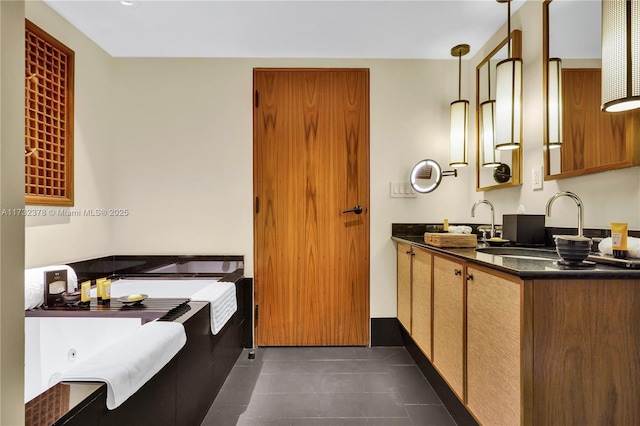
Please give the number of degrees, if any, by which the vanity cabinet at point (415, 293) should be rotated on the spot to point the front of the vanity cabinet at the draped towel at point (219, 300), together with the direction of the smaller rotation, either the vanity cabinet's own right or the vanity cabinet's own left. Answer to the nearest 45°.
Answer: approximately 45° to the vanity cabinet's own left

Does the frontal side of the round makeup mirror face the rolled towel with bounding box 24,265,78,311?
yes

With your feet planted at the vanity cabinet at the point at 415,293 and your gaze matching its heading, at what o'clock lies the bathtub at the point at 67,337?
The bathtub is roughly at 11 o'clock from the vanity cabinet.

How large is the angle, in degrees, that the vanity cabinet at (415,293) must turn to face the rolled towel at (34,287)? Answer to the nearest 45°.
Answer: approximately 45° to its left

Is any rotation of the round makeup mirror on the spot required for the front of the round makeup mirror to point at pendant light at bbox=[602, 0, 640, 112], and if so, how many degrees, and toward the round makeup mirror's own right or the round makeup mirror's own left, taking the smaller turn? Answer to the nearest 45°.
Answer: approximately 90° to the round makeup mirror's own left

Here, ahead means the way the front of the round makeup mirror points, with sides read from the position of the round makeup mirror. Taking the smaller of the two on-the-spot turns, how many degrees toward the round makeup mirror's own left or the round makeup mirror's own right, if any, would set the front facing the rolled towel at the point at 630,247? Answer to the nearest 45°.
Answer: approximately 90° to the round makeup mirror's own left

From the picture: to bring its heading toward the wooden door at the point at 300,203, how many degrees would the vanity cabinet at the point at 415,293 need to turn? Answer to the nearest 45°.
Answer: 0° — it already faces it

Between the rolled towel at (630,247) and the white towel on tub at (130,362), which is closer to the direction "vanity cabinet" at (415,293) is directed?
the white towel on tub

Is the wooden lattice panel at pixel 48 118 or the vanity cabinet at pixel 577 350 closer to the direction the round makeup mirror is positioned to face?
the wooden lattice panel

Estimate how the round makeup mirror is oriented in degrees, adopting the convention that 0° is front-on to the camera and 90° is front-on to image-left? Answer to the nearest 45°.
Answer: approximately 45°

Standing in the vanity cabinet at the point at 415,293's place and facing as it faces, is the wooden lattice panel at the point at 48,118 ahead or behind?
ahead

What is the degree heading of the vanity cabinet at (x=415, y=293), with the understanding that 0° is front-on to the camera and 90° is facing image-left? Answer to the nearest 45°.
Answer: approximately 90°

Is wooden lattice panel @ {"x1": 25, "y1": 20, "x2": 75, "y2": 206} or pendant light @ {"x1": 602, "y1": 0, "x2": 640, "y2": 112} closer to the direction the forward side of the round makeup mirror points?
the wooden lattice panel

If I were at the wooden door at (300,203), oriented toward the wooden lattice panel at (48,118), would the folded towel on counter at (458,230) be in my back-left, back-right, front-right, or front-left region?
back-left
